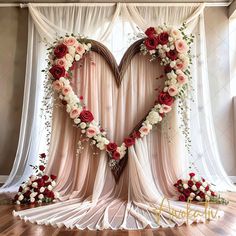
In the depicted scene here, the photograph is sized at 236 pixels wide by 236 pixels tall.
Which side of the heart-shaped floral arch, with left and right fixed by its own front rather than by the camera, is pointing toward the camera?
front

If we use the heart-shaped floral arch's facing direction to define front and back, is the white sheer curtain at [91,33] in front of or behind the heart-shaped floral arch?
behind
